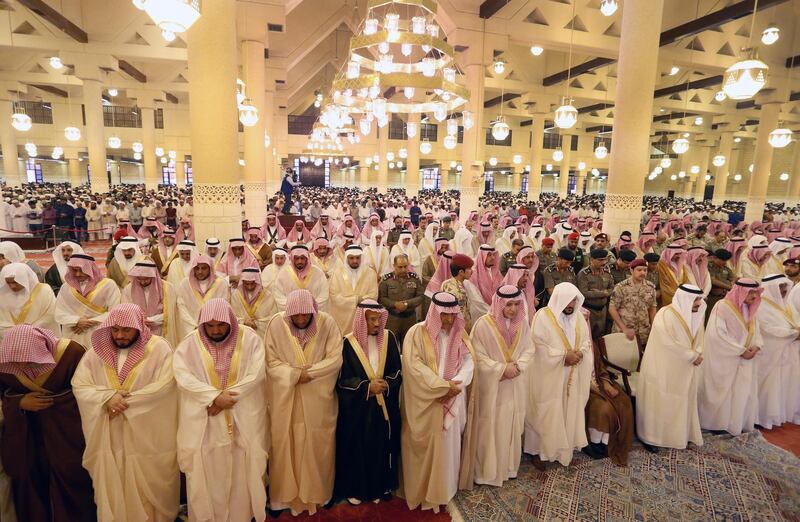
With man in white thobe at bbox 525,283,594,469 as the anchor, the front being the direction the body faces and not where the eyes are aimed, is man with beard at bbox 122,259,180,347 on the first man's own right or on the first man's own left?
on the first man's own right

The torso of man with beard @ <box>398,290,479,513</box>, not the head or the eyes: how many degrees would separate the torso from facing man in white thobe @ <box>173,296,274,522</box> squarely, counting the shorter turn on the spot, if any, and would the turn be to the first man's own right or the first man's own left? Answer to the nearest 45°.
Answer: approximately 135° to the first man's own right

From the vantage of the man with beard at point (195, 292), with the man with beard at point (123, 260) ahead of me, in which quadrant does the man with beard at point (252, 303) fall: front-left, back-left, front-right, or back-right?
back-right

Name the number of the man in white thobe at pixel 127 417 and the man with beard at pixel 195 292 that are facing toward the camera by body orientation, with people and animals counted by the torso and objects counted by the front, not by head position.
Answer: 2

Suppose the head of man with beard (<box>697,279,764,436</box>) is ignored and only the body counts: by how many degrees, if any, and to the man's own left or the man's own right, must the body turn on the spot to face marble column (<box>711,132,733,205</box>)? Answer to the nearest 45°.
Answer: approximately 135° to the man's own left

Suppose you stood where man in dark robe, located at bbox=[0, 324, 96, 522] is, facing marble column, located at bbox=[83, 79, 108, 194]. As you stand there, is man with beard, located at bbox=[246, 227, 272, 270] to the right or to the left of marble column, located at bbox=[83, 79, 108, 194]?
right

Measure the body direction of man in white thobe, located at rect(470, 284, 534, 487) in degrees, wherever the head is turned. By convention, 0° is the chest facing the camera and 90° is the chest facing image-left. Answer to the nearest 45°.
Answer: approximately 315°

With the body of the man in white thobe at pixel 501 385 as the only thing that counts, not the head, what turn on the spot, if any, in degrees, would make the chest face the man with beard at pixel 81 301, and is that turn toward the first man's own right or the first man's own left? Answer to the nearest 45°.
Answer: approximately 135° to the first man's own right

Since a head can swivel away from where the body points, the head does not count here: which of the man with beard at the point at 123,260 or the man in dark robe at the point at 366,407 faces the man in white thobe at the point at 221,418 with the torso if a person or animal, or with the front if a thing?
the man with beard

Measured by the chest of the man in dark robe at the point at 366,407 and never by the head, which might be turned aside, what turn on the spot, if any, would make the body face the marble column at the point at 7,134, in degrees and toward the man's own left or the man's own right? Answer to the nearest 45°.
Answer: approximately 180°

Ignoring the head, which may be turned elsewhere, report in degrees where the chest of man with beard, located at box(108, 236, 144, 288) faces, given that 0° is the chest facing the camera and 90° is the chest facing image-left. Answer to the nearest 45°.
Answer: approximately 0°

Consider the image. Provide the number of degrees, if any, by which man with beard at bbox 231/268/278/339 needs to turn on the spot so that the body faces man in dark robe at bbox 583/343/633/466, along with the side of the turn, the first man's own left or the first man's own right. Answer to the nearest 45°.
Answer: approximately 45° to the first man's own left

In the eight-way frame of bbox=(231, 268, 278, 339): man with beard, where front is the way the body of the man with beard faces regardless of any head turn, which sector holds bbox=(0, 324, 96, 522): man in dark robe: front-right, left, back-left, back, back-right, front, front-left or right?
front-right

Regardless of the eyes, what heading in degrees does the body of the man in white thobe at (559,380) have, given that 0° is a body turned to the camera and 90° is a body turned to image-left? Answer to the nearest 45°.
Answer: approximately 315°
